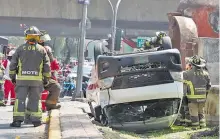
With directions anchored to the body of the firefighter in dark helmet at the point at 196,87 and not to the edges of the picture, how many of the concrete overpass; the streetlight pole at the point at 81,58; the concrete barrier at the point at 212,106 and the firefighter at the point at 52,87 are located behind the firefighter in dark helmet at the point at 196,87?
1

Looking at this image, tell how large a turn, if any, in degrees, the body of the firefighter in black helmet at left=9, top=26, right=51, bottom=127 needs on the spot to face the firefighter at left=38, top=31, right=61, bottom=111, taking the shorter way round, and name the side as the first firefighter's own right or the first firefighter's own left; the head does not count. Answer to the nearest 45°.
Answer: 0° — they already face them

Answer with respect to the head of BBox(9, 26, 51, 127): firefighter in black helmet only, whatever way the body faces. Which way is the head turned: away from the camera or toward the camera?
away from the camera

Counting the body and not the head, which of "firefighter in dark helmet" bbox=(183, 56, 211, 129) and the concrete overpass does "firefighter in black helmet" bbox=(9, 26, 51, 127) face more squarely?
the concrete overpass

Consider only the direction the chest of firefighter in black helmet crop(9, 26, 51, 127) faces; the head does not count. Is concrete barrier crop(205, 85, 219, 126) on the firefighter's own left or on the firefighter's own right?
on the firefighter's own right

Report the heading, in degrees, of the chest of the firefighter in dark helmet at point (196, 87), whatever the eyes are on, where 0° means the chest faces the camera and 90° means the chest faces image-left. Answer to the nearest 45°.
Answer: approximately 135°

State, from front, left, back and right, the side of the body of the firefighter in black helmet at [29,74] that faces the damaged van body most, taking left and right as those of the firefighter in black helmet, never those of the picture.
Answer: right

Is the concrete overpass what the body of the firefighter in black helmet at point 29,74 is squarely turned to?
yes

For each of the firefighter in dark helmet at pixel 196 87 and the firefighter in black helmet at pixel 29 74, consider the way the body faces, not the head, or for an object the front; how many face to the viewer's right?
0

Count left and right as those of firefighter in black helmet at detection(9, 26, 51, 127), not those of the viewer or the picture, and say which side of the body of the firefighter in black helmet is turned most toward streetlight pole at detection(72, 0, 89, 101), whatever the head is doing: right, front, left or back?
front

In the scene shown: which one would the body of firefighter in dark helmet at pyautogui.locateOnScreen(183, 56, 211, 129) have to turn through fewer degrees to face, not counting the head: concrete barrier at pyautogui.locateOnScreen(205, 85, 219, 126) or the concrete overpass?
the concrete overpass

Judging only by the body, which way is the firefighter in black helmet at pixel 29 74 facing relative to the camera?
away from the camera

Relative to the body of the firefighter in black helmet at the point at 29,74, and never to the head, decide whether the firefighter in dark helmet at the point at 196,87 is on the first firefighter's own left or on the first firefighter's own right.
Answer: on the first firefighter's own right
